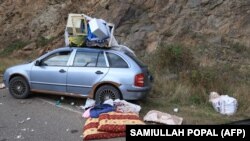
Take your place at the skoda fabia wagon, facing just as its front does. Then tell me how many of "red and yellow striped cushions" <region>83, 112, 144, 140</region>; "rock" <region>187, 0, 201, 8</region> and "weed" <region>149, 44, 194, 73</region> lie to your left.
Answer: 1

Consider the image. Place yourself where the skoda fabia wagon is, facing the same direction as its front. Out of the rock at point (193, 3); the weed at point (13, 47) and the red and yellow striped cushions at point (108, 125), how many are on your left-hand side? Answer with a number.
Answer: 1

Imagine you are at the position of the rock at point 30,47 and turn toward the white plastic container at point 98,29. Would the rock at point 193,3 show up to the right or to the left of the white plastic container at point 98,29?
left

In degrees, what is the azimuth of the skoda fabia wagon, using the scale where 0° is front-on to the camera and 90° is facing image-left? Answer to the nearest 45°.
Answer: approximately 90°

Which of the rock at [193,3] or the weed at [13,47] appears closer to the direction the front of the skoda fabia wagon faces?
the weed

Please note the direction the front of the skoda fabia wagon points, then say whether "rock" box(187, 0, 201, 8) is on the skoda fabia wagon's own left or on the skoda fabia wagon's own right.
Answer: on the skoda fabia wagon's own right

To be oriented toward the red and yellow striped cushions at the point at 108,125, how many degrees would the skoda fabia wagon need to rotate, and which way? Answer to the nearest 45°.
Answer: approximately 90° to its left

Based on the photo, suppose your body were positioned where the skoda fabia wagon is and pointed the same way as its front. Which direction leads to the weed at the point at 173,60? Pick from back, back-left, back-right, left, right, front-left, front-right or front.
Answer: back-right

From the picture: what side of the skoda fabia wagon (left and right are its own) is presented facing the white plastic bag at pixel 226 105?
back

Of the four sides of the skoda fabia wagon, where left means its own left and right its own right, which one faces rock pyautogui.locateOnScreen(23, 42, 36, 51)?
right
